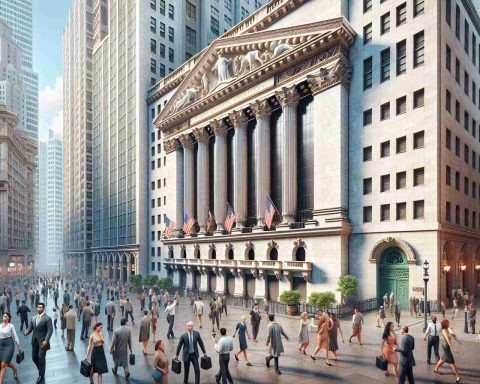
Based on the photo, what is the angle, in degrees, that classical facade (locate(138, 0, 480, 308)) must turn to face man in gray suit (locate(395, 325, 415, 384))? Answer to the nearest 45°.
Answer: approximately 45° to its left

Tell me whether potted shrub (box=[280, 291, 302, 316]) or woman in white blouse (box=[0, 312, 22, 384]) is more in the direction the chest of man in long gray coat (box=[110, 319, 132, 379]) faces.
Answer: the potted shrub

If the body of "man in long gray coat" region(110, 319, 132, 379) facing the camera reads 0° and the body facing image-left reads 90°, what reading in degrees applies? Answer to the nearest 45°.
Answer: approximately 180°

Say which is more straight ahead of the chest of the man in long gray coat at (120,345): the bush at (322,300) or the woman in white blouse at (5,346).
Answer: the bush

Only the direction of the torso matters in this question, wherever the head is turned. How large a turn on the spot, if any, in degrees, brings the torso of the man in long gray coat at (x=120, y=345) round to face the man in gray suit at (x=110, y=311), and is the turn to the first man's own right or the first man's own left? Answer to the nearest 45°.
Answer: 0° — they already face them

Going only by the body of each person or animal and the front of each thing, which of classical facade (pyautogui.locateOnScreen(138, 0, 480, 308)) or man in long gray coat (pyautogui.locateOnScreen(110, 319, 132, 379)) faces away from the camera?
the man in long gray coat

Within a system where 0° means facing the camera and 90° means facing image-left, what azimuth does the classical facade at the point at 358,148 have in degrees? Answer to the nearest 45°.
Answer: approximately 45°

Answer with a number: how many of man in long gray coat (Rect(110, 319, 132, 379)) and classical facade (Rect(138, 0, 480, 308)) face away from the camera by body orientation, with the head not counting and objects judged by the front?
1
